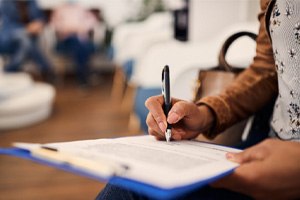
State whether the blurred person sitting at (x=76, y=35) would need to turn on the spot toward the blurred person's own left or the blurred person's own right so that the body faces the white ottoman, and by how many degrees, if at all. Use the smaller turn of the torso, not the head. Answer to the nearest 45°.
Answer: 0° — they already face it

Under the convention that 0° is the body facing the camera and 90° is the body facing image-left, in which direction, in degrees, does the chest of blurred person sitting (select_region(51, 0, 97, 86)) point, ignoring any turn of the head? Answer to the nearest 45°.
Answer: approximately 0°

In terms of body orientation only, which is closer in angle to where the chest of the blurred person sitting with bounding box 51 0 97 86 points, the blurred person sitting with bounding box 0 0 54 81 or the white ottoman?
the white ottoman

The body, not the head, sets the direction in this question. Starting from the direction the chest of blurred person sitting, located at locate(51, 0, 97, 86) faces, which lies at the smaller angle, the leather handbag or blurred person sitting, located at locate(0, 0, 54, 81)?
the leather handbag

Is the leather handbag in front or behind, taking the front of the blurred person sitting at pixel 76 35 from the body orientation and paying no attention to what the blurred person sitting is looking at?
in front

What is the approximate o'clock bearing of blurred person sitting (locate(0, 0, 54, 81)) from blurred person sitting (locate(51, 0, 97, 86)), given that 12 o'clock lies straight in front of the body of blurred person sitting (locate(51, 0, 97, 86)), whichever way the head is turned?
blurred person sitting (locate(0, 0, 54, 81)) is roughly at 2 o'clock from blurred person sitting (locate(51, 0, 97, 86)).
